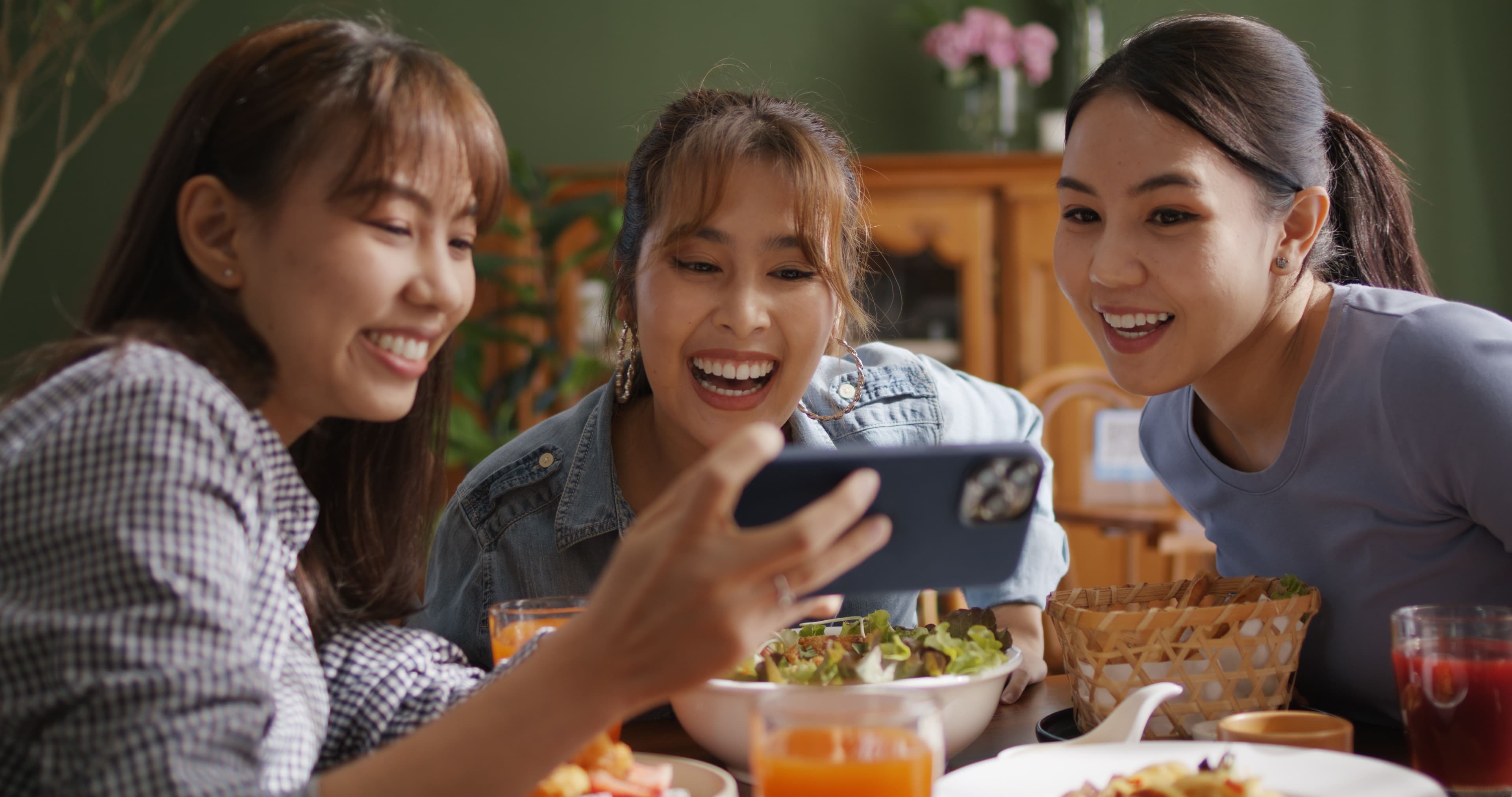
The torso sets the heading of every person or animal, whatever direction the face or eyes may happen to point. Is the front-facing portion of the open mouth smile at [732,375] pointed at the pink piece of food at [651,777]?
yes

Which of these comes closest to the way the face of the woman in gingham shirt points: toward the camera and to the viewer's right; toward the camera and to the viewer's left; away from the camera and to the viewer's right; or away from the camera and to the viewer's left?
toward the camera and to the viewer's right

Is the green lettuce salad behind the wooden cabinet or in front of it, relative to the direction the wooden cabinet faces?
in front

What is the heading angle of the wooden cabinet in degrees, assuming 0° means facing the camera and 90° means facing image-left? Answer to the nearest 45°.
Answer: approximately 0°

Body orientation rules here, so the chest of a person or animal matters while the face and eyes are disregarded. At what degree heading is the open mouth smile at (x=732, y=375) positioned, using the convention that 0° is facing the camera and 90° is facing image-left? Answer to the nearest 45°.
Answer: approximately 0°

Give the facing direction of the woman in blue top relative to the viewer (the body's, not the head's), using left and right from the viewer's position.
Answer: facing the viewer and to the left of the viewer

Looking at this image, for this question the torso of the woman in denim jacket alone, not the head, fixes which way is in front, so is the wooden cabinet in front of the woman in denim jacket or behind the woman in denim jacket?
behind

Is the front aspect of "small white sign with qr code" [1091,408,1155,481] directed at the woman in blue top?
yes

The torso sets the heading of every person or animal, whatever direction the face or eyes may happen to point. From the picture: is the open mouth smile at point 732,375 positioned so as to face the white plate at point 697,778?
yes

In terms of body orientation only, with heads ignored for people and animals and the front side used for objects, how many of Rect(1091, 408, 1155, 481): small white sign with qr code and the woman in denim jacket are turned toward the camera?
2

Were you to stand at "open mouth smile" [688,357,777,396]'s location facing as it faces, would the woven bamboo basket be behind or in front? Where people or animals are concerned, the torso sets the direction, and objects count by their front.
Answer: in front

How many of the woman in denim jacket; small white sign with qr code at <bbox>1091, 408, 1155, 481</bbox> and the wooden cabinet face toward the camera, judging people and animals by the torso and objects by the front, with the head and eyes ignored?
3
